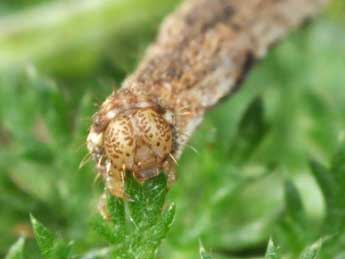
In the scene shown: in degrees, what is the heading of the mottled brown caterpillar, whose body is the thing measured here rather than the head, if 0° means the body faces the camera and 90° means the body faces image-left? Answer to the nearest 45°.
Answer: approximately 45°
